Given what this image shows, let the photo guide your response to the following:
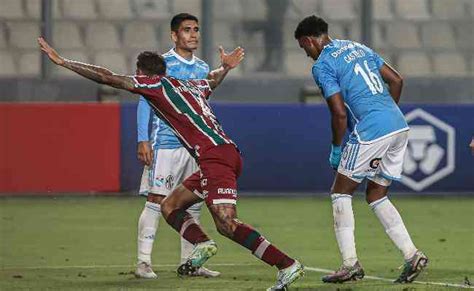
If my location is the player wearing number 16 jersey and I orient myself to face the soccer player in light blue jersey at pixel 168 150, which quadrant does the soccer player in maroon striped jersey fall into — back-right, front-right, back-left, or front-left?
front-left

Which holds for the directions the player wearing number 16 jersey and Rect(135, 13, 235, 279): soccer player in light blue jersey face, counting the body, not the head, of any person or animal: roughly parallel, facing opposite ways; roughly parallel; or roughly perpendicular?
roughly parallel, facing opposite ways

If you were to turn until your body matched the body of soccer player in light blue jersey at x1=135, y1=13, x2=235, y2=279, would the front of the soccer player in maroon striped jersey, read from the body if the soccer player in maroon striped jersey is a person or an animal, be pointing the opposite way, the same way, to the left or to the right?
the opposite way

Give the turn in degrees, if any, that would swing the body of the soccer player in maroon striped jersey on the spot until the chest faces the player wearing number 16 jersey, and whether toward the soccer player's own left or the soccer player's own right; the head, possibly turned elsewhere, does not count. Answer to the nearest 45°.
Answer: approximately 135° to the soccer player's own right

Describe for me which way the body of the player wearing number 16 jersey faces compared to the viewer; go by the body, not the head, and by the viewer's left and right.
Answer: facing away from the viewer and to the left of the viewer

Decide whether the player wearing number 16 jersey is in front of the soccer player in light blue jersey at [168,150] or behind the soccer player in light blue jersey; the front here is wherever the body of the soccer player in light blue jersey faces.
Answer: in front

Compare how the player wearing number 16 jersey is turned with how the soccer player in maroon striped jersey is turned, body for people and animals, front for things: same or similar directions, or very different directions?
same or similar directions

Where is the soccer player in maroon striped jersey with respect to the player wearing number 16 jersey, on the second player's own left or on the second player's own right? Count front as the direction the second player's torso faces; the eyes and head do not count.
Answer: on the second player's own left

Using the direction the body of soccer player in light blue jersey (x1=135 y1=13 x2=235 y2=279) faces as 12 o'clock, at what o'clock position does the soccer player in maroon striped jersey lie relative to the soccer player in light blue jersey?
The soccer player in maroon striped jersey is roughly at 1 o'clock from the soccer player in light blue jersey.

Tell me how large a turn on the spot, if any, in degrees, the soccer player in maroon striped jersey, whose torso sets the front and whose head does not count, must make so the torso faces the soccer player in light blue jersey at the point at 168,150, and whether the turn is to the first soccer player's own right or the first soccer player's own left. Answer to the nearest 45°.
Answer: approximately 45° to the first soccer player's own right

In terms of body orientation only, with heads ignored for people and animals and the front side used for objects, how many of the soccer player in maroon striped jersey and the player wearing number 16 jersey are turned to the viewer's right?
0

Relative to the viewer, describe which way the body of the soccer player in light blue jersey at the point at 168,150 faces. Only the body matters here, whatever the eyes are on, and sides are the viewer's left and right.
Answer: facing the viewer and to the right of the viewer

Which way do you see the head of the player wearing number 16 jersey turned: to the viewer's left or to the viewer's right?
to the viewer's left

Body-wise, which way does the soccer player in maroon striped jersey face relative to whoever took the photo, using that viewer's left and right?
facing away from the viewer and to the left of the viewer
